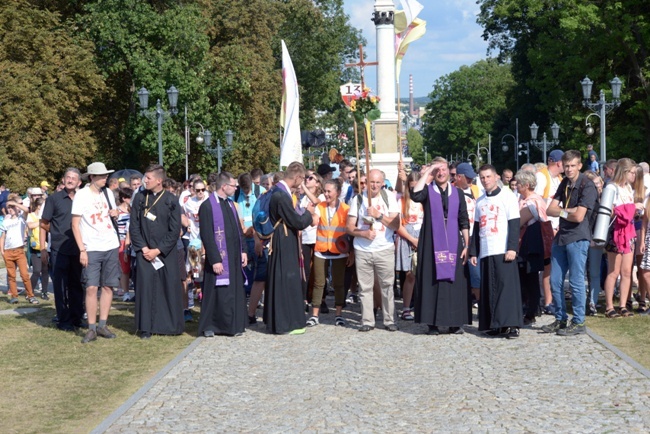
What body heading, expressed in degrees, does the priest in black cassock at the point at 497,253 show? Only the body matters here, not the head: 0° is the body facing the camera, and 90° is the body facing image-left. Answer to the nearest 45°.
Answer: approximately 45°

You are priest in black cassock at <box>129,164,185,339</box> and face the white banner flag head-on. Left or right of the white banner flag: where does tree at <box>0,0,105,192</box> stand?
left

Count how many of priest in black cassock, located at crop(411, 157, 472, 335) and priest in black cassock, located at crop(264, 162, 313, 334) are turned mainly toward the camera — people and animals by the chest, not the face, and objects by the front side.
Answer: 1

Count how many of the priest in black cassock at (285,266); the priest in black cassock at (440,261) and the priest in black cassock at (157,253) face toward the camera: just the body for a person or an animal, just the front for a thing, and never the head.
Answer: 2
